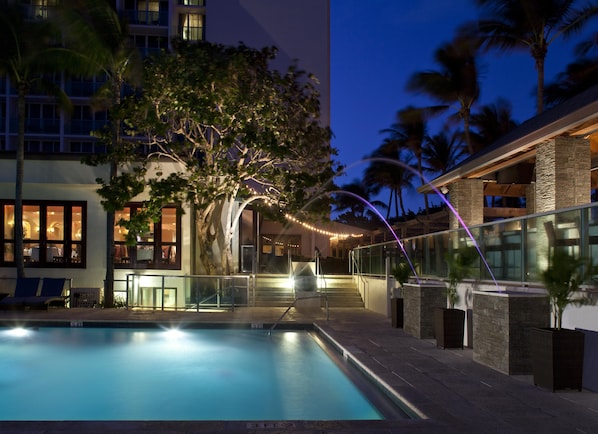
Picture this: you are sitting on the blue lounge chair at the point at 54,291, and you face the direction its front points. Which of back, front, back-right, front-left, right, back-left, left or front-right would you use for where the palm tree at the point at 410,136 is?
back

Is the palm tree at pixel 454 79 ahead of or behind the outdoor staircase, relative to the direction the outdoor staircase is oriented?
behind

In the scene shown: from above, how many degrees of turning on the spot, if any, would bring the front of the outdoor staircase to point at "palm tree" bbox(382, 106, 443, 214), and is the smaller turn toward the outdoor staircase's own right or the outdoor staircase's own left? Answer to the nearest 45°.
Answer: approximately 180°

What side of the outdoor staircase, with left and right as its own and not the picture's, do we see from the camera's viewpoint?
front

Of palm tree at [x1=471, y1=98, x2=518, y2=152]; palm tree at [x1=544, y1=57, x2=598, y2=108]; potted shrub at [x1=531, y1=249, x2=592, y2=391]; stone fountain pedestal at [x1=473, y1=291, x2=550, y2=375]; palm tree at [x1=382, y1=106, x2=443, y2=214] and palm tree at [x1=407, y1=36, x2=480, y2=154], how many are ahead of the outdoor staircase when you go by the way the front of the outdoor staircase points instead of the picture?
2

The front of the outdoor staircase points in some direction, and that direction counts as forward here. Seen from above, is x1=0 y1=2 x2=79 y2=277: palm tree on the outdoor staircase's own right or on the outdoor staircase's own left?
on the outdoor staircase's own right
